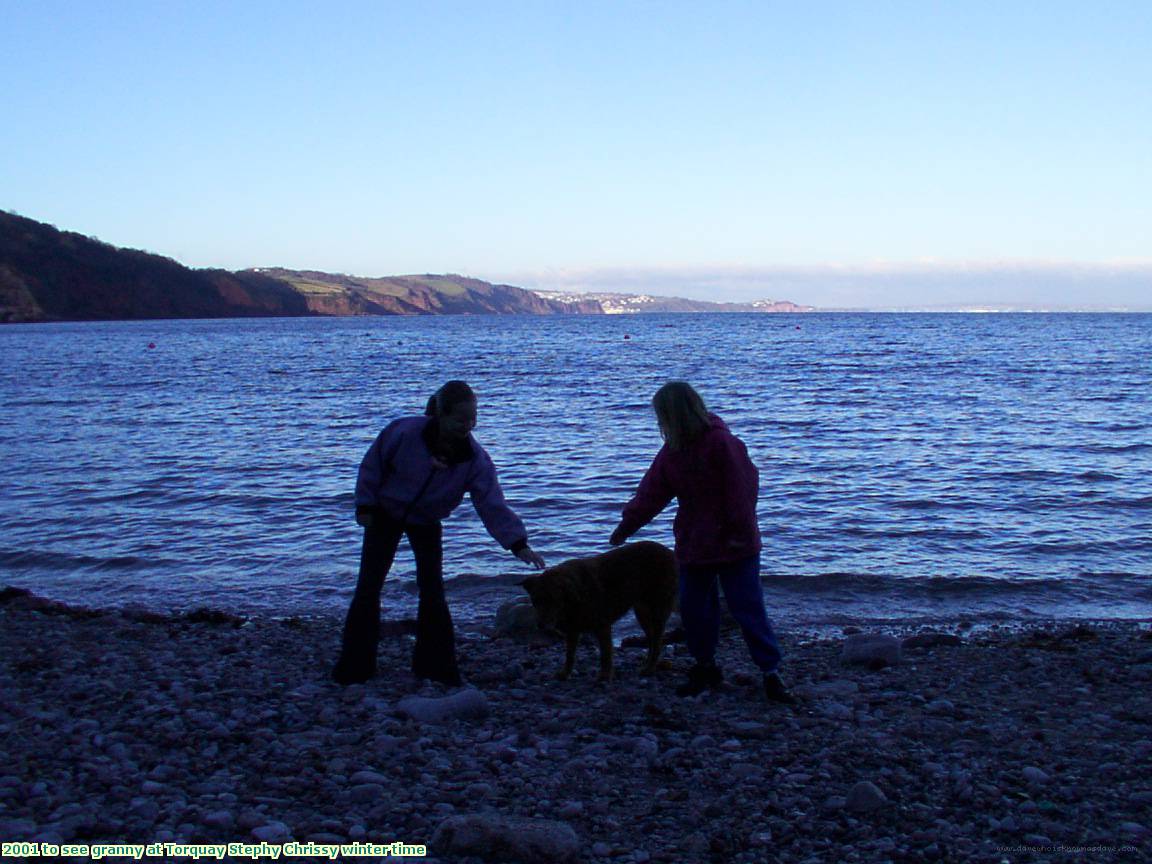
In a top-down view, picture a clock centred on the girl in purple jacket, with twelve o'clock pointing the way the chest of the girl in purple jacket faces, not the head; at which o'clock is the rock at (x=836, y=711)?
The rock is roughly at 11 o'clock from the girl in purple jacket.

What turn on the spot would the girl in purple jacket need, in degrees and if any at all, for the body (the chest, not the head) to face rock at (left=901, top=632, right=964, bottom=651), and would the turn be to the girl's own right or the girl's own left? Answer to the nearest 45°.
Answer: approximately 45° to the girl's own left

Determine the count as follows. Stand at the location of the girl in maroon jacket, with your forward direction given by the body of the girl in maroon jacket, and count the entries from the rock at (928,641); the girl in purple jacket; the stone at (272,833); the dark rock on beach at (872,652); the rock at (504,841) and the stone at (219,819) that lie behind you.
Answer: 2

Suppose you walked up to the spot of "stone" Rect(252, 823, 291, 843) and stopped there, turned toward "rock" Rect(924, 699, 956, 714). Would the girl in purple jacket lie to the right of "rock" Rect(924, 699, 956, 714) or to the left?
left

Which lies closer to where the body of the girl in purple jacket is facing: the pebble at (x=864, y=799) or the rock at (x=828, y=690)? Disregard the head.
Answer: the pebble

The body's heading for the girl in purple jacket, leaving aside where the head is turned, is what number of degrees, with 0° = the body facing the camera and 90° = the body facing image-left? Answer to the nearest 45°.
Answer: approximately 315°

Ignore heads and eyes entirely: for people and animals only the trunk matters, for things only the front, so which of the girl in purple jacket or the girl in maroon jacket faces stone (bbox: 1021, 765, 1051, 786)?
the girl in purple jacket

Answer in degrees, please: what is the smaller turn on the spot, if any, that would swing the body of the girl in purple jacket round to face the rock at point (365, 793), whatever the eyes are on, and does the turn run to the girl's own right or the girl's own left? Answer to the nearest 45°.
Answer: approximately 45° to the girl's own right

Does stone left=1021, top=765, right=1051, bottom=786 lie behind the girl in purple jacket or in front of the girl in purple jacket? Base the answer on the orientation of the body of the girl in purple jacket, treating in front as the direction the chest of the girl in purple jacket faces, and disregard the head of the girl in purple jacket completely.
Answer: in front

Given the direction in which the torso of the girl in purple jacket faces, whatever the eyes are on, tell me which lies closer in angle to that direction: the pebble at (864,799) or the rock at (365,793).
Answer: the pebble
